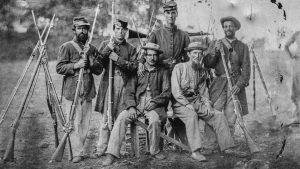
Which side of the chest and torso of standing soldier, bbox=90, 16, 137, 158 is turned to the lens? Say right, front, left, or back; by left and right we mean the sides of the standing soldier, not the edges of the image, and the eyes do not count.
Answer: front

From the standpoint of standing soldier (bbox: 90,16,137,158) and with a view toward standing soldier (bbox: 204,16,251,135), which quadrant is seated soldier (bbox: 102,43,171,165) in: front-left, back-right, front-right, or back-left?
front-right

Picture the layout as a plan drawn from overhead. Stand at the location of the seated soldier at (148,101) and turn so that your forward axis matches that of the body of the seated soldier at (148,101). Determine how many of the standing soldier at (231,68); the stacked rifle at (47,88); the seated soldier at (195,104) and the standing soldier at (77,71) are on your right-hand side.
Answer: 2

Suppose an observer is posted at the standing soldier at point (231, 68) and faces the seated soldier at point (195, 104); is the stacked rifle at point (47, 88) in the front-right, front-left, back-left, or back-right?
front-right

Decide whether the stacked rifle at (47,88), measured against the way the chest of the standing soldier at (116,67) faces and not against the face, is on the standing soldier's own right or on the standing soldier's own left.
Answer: on the standing soldier's own right

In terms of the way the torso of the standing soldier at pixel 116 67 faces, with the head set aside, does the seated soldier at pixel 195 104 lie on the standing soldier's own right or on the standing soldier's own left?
on the standing soldier's own left

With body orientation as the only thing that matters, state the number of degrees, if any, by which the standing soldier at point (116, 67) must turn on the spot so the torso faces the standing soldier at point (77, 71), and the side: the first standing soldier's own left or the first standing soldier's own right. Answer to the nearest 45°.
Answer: approximately 90° to the first standing soldier's own right

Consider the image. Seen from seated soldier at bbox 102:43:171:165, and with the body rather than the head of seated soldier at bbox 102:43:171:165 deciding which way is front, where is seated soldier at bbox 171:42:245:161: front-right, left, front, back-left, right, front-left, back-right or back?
left

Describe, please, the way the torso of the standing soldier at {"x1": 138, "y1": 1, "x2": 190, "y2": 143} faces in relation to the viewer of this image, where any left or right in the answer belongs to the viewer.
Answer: facing the viewer

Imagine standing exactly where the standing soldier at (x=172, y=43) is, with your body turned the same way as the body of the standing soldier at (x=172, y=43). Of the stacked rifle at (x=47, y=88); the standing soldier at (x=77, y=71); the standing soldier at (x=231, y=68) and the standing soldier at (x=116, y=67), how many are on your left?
1

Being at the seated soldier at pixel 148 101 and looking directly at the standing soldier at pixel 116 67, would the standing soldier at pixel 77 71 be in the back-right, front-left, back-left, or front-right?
front-left

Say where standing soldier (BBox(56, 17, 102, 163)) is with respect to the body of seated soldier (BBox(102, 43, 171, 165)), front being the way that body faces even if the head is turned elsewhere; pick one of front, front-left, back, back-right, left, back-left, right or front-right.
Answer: right

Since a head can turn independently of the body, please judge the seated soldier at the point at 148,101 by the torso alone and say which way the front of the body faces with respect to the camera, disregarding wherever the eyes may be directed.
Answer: toward the camera
